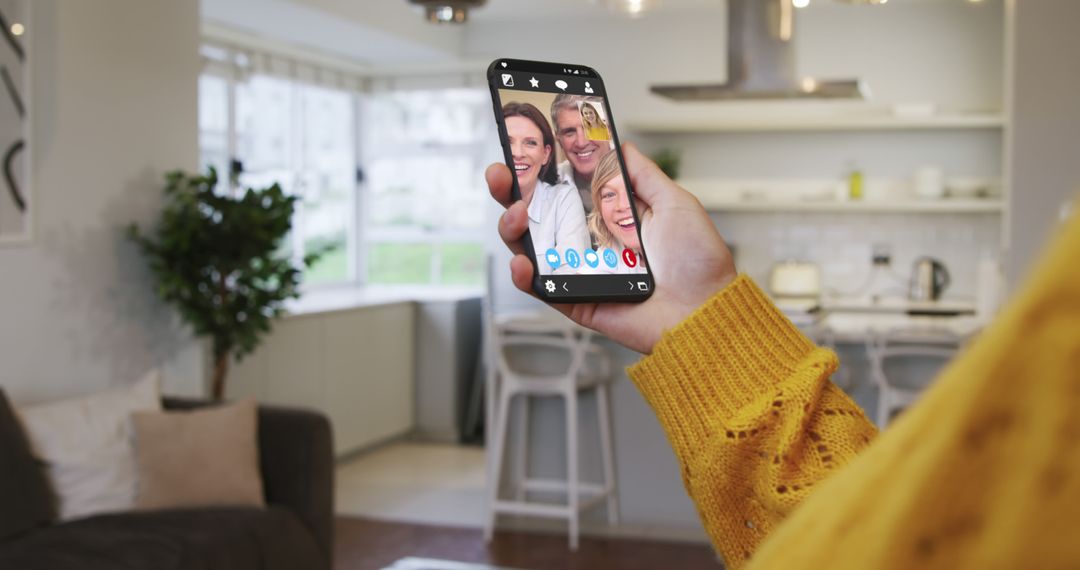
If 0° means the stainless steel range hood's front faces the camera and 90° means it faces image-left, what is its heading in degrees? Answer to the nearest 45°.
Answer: approximately 0°

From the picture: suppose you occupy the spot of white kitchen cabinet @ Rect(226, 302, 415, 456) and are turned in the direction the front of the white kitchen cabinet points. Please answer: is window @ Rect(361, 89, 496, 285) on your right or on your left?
on your left

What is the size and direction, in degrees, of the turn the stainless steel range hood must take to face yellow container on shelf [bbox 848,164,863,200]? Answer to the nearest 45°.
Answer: approximately 135° to its left

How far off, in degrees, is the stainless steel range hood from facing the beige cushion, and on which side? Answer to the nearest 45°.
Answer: approximately 45° to its right

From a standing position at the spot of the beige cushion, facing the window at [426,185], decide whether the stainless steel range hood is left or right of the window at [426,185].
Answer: right

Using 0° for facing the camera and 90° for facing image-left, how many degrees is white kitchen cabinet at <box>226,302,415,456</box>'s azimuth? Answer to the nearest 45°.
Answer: approximately 315°

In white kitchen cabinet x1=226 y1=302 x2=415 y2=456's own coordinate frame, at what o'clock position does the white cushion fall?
The white cushion is roughly at 2 o'clock from the white kitchen cabinet.

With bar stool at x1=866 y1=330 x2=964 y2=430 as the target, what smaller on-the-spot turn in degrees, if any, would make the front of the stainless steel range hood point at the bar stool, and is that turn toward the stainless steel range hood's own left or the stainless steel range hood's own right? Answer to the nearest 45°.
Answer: approximately 45° to the stainless steel range hood's own left
